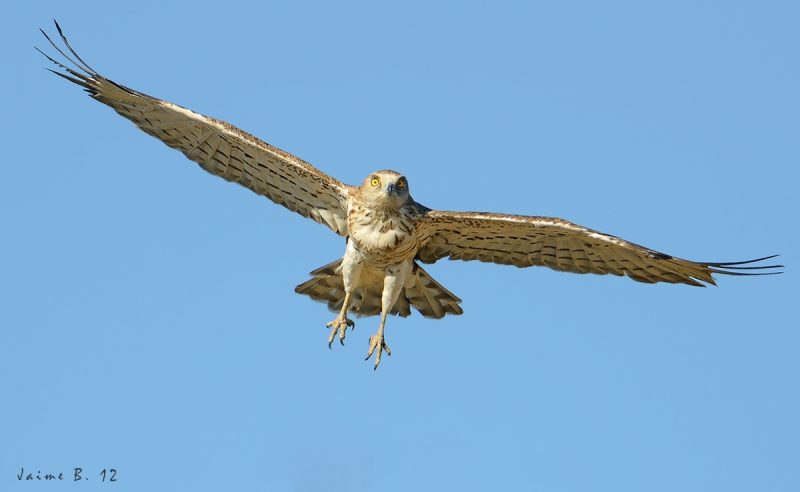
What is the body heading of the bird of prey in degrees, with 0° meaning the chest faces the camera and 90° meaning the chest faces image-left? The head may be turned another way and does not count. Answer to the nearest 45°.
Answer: approximately 0°
